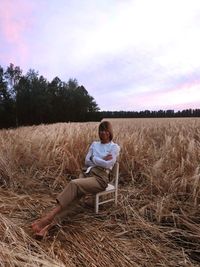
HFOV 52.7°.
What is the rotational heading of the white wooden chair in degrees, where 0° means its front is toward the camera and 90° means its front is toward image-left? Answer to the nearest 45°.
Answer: approximately 45°

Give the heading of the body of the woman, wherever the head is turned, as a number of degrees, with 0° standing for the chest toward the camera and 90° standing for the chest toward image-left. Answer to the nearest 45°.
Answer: approximately 45°
